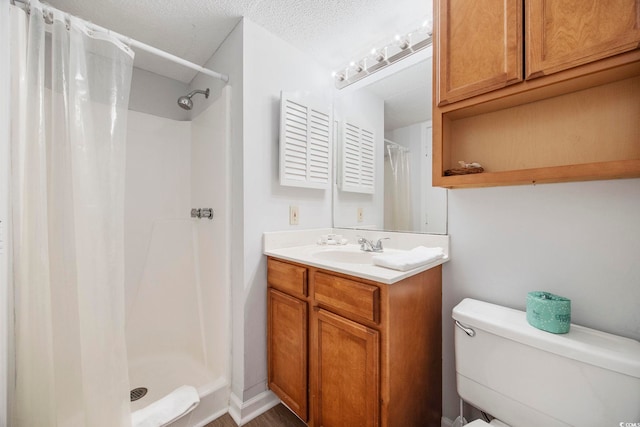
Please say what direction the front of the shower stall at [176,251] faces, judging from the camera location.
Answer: facing the viewer and to the right of the viewer

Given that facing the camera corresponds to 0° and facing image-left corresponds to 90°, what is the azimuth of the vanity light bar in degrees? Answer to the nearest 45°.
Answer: approximately 45°

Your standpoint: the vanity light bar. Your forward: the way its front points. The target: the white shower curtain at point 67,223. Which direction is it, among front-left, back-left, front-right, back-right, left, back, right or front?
front

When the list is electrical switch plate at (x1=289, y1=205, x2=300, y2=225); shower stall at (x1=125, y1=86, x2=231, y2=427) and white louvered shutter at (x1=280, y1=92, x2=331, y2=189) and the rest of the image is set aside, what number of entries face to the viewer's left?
0

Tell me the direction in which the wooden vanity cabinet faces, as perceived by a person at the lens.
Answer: facing the viewer and to the left of the viewer

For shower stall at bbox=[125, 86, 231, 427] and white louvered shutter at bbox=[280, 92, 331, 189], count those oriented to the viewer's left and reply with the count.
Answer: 0

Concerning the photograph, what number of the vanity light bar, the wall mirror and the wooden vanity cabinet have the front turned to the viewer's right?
0
